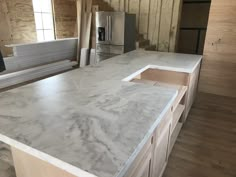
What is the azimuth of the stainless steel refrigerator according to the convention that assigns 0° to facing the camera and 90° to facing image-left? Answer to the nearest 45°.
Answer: approximately 45°

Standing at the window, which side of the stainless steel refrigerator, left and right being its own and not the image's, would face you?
right

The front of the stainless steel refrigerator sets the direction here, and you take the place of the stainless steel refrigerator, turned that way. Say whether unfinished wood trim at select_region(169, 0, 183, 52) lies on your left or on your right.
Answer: on your left
